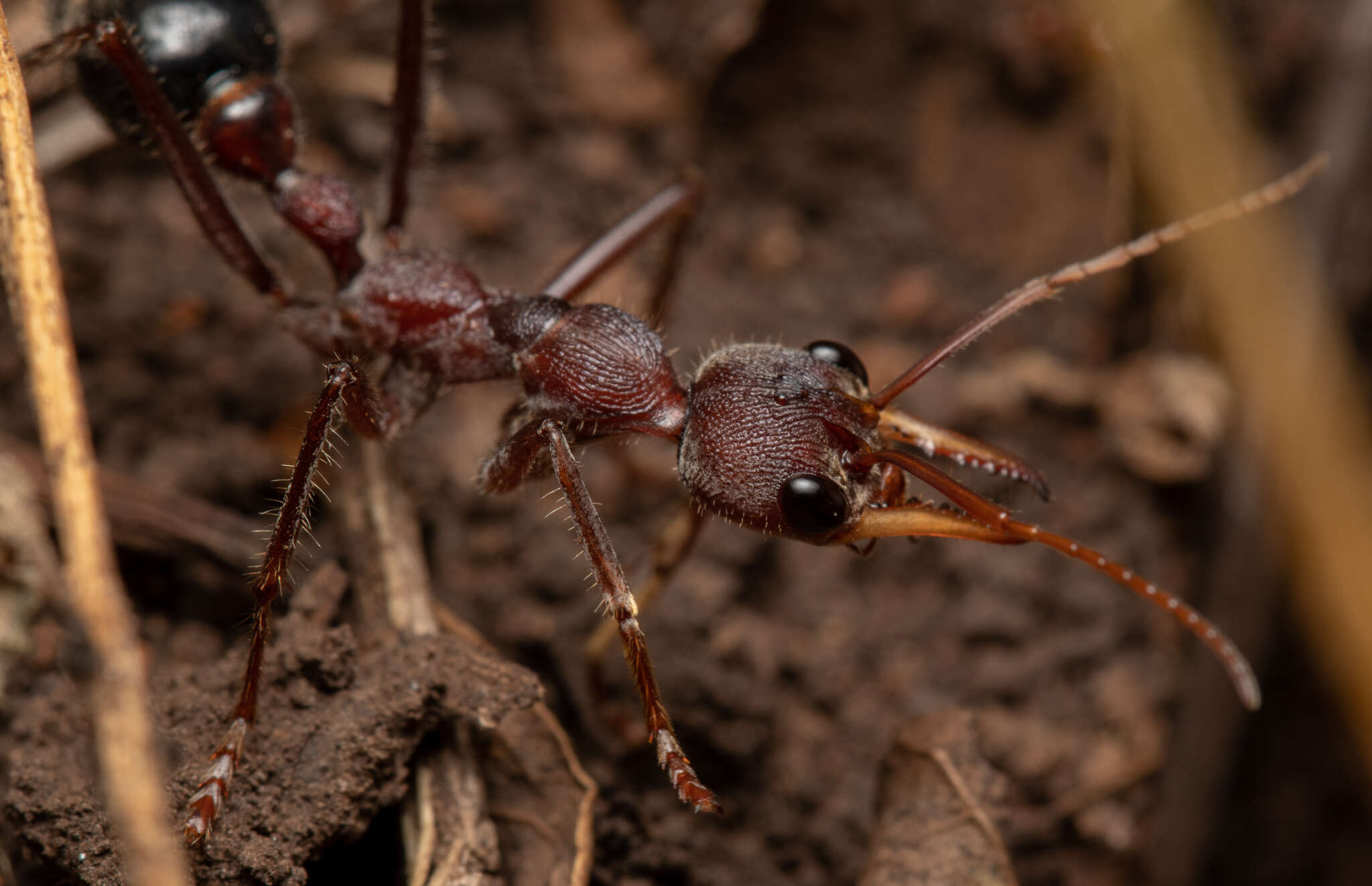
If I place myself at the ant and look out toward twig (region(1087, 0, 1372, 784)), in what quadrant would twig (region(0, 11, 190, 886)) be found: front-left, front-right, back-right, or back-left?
back-right

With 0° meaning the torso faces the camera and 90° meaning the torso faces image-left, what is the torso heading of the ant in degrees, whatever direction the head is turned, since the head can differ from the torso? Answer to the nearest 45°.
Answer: approximately 270°

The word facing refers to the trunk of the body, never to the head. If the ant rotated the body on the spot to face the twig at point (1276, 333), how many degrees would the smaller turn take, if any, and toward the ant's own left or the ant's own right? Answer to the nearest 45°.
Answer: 0° — it already faces it
